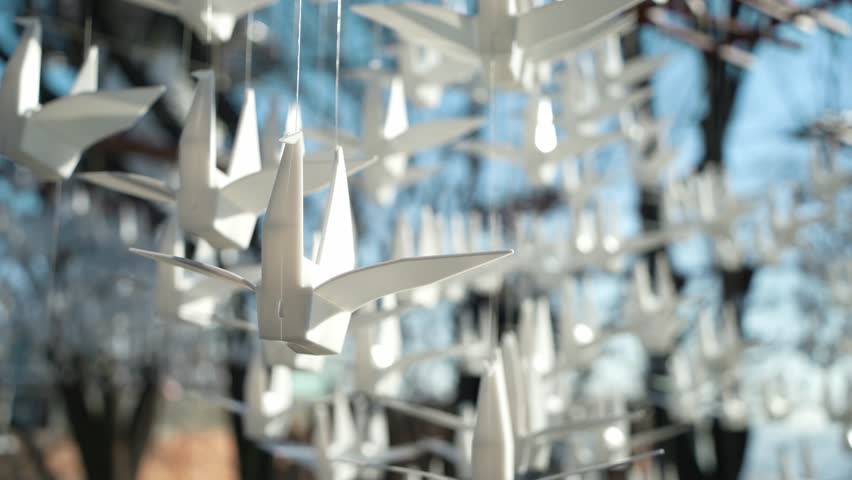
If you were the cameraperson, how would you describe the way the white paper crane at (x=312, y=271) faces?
facing the viewer and to the left of the viewer

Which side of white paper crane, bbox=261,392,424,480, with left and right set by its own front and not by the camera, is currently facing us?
front

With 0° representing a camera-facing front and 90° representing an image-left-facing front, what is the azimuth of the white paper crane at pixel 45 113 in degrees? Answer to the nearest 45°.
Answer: approximately 45°

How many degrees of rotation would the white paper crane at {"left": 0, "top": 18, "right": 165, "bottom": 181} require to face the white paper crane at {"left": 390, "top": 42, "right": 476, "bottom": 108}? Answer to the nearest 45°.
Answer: approximately 180°

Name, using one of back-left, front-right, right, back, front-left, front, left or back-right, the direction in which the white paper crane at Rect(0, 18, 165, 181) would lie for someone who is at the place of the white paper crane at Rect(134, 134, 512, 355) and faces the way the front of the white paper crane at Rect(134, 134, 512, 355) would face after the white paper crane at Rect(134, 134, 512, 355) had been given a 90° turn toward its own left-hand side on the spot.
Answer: back

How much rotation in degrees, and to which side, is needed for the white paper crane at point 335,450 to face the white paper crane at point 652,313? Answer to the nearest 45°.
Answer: approximately 90° to its left

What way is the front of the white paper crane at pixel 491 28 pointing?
toward the camera
